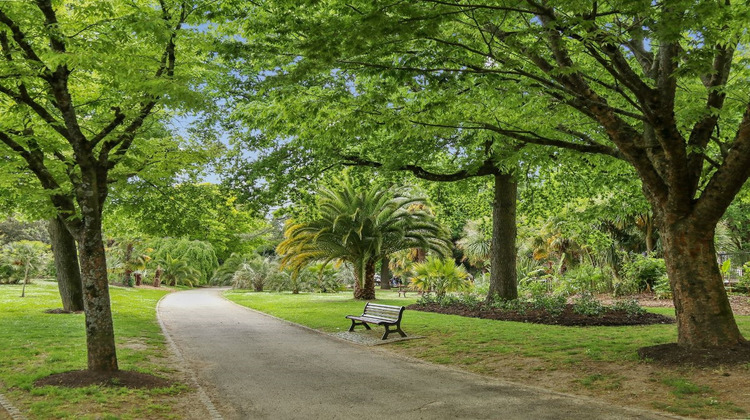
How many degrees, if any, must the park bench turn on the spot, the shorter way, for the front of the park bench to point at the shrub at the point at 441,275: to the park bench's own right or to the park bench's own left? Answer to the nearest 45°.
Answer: approximately 135° to the park bench's own right

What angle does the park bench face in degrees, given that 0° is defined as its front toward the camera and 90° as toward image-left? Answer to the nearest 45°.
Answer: approximately 45°

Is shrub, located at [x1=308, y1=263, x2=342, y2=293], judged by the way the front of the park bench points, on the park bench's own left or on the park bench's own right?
on the park bench's own right

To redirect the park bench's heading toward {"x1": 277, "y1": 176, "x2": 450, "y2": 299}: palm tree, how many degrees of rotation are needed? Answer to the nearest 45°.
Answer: approximately 135° to its right

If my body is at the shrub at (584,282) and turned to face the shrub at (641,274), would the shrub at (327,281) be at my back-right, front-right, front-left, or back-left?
back-left

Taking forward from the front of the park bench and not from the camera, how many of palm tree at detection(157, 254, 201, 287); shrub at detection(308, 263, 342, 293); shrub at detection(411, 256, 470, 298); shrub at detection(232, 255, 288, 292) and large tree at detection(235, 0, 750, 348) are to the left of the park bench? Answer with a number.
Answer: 1

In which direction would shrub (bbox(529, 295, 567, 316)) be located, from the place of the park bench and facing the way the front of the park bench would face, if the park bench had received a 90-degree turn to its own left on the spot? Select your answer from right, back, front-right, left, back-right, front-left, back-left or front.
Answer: left

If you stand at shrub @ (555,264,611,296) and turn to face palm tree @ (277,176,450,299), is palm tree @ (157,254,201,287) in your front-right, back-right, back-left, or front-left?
front-right

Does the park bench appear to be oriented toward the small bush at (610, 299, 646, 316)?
no

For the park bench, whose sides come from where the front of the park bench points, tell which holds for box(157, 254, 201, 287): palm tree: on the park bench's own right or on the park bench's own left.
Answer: on the park bench's own right

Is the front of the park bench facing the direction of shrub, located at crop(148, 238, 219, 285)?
no

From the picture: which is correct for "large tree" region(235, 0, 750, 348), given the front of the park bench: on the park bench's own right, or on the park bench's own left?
on the park bench's own left

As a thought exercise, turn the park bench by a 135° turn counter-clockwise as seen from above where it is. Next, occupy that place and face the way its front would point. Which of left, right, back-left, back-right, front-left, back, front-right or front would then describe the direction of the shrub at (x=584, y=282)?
front-left

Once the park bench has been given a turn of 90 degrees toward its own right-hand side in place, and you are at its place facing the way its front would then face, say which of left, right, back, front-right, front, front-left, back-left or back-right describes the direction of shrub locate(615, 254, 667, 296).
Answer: right
